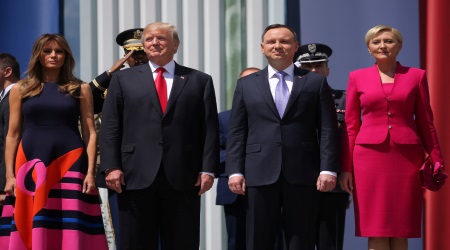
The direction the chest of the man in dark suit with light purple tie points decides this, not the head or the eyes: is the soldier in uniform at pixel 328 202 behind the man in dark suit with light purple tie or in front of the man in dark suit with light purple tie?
behind

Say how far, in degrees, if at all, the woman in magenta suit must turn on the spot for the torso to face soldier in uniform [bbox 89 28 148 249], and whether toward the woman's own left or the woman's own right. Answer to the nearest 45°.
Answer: approximately 90° to the woman's own right

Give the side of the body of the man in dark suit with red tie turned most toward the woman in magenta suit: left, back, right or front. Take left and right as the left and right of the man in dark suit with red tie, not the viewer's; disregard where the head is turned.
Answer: left

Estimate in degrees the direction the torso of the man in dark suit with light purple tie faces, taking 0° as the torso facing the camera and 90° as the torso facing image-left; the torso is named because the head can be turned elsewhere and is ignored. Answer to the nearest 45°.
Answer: approximately 0°

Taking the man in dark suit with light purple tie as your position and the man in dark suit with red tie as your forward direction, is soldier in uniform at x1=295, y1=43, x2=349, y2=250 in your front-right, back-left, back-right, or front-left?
back-right
